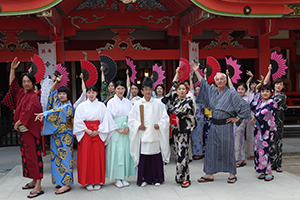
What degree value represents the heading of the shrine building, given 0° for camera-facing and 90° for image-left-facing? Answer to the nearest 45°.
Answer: approximately 0°
